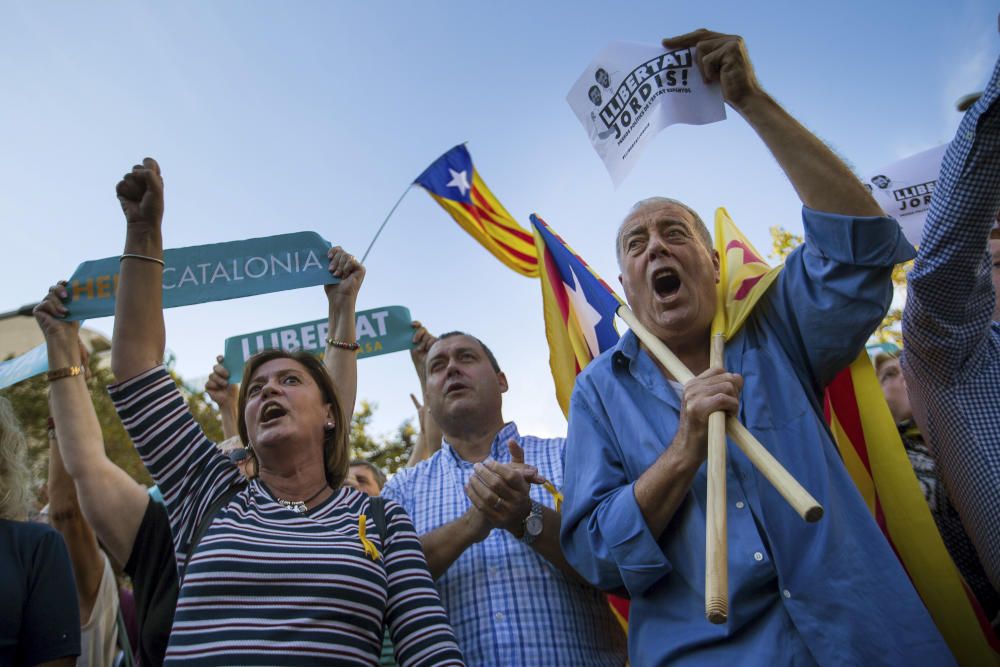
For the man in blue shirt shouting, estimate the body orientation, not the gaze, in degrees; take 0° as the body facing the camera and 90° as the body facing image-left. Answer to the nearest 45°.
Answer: approximately 0°

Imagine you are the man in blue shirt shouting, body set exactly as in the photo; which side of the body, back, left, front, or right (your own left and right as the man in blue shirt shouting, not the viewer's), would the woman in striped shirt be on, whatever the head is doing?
right

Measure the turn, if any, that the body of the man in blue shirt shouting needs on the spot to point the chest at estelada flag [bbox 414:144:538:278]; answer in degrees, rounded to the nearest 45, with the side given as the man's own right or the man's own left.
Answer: approximately 135° to the man's own right

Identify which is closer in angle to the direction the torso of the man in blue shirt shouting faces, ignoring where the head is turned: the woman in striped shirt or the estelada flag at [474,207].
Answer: the woman in striped shirt

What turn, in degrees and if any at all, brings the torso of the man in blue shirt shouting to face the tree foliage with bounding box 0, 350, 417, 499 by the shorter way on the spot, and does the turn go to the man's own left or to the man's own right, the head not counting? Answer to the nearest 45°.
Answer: approximately 135° to the man's own right
